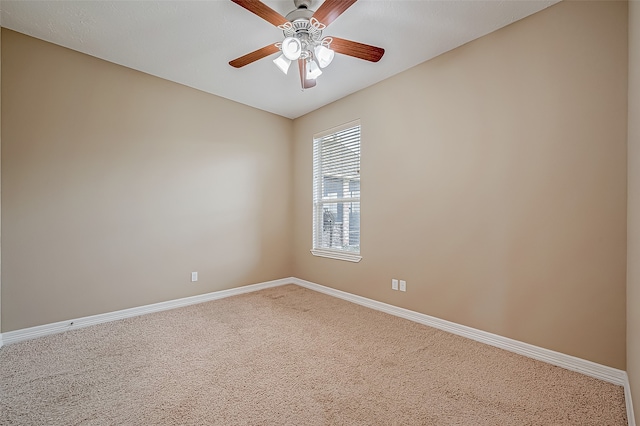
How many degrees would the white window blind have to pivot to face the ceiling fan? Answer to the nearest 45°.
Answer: approximately 45° to its left

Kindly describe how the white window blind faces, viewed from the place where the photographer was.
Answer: facing the viewer and to the left of the viewer
